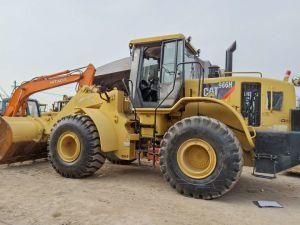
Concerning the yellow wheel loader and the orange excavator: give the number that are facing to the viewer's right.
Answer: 1

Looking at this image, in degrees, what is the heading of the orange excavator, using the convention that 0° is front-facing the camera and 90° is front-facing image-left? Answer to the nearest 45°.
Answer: approximately 270°

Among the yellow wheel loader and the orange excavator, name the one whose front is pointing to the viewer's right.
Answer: the orange excavator

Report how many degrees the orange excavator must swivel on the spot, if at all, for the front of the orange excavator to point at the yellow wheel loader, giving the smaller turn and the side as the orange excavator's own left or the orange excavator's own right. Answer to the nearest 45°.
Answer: approximately 45° to the orange excavator's own right

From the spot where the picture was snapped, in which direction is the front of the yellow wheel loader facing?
facing away from the viewer and to the left of the viewer
